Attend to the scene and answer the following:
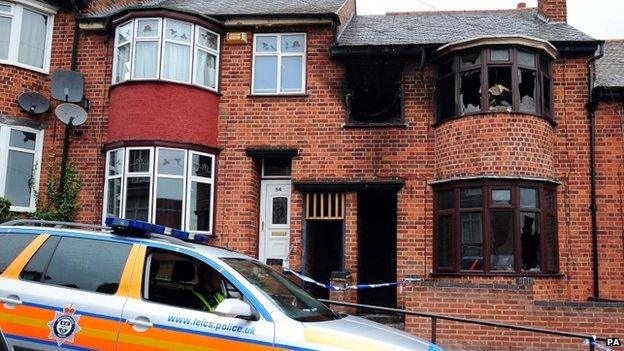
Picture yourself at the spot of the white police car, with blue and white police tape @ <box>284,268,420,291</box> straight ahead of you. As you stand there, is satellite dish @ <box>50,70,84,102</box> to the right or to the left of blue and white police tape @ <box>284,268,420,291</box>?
left

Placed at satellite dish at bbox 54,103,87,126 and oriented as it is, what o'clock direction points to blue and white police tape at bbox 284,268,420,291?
The blue and white police tape is roughly at 10 o'clock from the satellite dish.

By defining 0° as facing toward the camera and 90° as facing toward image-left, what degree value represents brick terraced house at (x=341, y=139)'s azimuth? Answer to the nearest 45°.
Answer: approximately 0°

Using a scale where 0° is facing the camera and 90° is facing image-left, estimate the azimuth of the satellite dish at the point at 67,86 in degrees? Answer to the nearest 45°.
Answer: approximately 0°

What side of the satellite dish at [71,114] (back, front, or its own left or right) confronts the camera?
front

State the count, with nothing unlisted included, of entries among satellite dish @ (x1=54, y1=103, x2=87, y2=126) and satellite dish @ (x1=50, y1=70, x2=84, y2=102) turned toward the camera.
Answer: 2

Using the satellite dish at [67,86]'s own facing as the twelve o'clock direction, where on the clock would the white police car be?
The white police car is roughly at 12 o'clock from the satellite dish.

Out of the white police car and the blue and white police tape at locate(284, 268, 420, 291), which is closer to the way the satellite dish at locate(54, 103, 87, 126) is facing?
the white police car

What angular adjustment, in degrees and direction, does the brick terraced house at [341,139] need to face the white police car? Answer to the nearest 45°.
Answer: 0° — it already faces it

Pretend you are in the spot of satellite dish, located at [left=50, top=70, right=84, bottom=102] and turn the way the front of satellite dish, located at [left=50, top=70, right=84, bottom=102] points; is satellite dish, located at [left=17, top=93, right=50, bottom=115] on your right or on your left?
on your right
